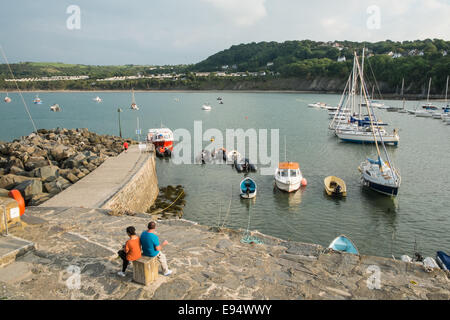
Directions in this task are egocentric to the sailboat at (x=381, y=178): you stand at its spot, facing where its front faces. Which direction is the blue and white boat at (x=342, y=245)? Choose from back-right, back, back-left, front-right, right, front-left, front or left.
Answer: front-right

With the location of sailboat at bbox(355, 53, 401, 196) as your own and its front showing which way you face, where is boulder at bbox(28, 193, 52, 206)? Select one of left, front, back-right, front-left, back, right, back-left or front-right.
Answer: right

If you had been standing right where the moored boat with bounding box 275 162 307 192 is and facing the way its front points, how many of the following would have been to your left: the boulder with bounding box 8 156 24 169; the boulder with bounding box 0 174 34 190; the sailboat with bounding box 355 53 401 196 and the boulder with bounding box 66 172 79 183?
1

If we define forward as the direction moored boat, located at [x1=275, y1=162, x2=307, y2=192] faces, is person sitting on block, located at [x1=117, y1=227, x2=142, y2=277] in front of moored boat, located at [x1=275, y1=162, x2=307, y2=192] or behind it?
in front

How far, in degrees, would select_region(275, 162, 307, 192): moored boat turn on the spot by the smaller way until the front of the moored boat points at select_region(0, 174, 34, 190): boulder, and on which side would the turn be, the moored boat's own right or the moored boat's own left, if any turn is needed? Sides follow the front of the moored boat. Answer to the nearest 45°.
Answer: approximately 45° to the moored boat's own right

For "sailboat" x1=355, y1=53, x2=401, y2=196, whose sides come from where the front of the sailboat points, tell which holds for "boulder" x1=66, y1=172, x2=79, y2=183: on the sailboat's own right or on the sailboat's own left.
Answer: on the sailboat's own right

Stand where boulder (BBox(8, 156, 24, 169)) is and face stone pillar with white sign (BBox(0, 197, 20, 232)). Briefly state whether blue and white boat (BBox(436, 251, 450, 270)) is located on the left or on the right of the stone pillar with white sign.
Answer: left

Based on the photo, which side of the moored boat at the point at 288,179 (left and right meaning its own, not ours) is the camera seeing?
front

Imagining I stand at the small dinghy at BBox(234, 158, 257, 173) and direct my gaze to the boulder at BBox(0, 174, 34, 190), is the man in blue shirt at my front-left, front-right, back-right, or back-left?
front-left

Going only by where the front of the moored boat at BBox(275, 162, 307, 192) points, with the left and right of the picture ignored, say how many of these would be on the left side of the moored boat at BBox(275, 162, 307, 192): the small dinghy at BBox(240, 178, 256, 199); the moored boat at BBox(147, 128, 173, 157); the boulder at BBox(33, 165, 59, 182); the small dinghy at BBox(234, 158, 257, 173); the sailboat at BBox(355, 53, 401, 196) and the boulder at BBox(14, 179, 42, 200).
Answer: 1

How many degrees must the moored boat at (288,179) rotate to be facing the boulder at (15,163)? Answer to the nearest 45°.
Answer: approximately 90° to its right

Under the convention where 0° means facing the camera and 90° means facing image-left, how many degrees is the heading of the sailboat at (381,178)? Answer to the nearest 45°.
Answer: approximately 315°

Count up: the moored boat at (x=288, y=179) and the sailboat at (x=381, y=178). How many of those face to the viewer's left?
0

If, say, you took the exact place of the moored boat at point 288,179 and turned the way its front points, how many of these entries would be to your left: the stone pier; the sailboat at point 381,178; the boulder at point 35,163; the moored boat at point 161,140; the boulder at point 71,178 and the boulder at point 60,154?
1

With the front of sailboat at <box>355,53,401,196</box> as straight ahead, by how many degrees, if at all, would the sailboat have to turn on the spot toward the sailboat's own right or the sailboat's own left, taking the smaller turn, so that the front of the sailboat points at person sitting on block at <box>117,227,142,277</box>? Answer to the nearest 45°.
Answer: approximately 45° to the sailboat's own right

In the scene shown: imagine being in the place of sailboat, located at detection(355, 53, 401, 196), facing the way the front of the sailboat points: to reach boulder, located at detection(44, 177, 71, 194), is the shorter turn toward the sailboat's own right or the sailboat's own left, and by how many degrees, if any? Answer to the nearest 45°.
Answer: approximately 90° to the sailboat's own right

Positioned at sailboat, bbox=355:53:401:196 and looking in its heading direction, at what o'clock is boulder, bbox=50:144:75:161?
The boulder is roughly at 4 o'clock from the sailboat.

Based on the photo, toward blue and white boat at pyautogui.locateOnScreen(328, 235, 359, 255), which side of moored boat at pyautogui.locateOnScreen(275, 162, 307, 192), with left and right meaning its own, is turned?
front
